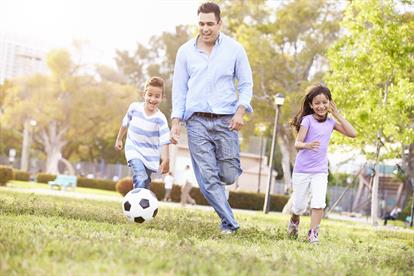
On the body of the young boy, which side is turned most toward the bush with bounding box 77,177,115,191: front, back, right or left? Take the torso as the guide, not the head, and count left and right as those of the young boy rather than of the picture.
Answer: back

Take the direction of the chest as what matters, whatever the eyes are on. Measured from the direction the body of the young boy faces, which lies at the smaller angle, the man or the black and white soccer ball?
the black and white soccer ball

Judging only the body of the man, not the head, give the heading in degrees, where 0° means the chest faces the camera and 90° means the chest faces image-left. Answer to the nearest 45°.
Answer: approximately 0°

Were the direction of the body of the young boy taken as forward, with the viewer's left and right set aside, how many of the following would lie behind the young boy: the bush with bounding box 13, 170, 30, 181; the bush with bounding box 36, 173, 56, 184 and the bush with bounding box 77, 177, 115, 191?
3

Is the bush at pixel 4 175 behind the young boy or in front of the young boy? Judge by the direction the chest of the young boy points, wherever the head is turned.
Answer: behind

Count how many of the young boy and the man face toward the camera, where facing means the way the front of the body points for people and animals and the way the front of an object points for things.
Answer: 2

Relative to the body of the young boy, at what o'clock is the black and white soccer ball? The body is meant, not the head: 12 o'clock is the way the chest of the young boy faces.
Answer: The black and white soccer ball is roughly at 12 o'clock from the young boy.

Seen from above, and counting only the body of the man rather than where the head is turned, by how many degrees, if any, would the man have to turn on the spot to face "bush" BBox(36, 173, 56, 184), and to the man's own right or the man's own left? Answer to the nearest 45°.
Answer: approximately 180°

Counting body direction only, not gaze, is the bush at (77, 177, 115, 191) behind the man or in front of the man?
behind
